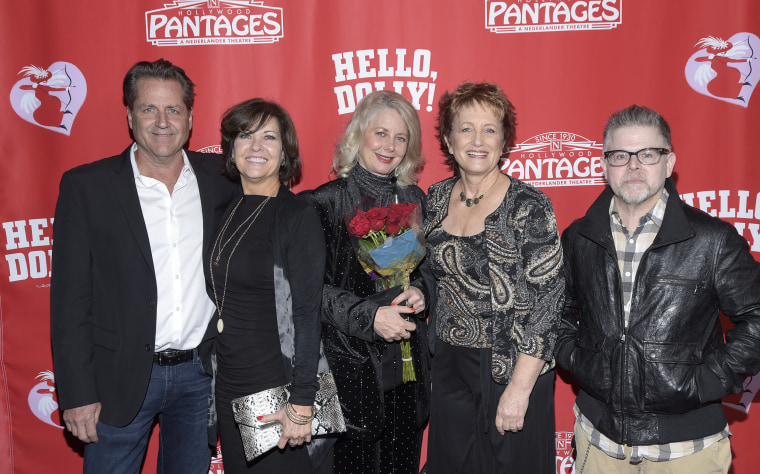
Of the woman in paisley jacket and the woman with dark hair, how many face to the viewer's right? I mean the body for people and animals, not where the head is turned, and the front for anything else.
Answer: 0

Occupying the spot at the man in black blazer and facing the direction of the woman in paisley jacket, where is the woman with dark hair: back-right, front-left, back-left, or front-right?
front-right

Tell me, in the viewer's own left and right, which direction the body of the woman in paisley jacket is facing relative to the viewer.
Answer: facing the viewer and to the left of the viewer

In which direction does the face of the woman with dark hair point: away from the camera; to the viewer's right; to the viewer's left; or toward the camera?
toward the camera

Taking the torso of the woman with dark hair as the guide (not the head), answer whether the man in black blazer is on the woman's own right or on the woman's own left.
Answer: on the woman's own right

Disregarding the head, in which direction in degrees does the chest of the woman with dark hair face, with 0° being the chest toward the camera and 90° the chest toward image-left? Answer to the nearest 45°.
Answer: approximately 45°

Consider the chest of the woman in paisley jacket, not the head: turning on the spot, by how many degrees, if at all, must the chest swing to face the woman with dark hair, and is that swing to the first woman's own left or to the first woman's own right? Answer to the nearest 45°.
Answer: approximately 45° to the first woman's own right

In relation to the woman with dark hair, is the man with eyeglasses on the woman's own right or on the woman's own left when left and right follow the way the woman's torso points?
on the woman's own left

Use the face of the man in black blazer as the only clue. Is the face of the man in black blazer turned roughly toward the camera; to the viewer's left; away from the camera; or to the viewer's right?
toward the camera

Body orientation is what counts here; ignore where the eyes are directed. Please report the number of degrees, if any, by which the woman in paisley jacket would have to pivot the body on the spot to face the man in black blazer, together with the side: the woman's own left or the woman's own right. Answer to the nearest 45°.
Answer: approximately 45° to the woman's own right

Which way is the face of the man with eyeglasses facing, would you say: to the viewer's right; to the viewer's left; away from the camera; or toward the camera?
toward the camera

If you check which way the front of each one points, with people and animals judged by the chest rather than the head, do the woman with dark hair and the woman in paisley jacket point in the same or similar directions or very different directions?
same or similar directions
